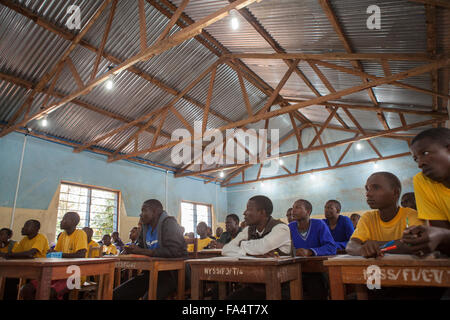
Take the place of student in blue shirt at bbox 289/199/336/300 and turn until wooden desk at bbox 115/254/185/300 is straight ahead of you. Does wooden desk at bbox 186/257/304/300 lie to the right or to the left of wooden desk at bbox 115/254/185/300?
left

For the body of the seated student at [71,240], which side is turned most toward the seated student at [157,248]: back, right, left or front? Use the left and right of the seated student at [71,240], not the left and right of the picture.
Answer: left

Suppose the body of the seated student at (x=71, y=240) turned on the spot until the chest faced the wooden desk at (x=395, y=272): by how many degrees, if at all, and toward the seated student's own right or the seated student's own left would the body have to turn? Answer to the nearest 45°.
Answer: approximately 45° to the seated student's own left

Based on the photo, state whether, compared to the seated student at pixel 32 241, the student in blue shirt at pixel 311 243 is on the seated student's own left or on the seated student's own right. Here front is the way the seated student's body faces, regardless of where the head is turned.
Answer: on the seated student's own left

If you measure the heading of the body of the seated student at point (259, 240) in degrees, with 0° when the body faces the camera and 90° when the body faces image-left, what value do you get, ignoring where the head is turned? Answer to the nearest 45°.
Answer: approximately 45°

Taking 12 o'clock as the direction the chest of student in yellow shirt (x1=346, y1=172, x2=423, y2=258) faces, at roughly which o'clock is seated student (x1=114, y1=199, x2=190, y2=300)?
The seated student is roughly at 2 o'clock from the student in yellow shirt.
